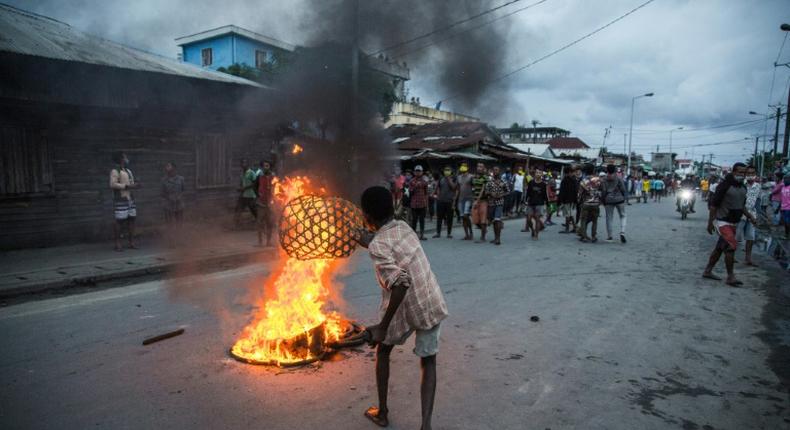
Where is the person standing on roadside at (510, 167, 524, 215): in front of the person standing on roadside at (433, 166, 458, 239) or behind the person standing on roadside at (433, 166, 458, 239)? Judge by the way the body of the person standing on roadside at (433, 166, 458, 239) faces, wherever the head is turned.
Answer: behind

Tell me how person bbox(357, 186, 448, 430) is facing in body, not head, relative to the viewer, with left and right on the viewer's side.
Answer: facing away from the viewer and to the left of the viewer

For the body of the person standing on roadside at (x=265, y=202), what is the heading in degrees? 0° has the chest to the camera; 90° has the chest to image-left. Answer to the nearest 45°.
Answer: approximately 0°

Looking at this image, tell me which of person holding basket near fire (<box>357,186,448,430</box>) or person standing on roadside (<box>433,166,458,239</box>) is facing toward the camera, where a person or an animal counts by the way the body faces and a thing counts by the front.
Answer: the person standing on roadside

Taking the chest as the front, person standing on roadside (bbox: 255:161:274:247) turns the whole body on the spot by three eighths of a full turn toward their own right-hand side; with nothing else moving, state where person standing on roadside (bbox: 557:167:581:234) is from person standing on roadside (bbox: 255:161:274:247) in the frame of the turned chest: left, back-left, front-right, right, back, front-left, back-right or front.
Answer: back-right

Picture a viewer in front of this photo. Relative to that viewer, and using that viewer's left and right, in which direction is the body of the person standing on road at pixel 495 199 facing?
facing the viewer

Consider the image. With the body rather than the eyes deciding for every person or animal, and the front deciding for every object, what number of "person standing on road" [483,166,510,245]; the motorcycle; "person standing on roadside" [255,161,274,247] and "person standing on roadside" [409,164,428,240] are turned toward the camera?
4

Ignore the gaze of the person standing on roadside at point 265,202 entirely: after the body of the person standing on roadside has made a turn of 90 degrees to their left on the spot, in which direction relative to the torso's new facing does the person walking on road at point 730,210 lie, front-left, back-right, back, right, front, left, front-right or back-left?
front-right

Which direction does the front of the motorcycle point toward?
toward the camera

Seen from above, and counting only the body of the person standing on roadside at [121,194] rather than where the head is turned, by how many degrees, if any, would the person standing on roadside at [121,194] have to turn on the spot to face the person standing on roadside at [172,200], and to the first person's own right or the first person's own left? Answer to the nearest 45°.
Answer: approximately 90° to the first person's own left

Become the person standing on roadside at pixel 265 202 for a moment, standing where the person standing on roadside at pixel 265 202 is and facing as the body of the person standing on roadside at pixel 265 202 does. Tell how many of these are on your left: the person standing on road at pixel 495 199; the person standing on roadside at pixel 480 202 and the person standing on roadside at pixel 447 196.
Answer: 3

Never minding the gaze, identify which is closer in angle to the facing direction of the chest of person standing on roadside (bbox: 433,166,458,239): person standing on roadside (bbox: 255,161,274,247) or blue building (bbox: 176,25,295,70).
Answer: the person standing on roadside

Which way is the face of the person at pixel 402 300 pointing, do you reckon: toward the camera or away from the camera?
away from the camera
